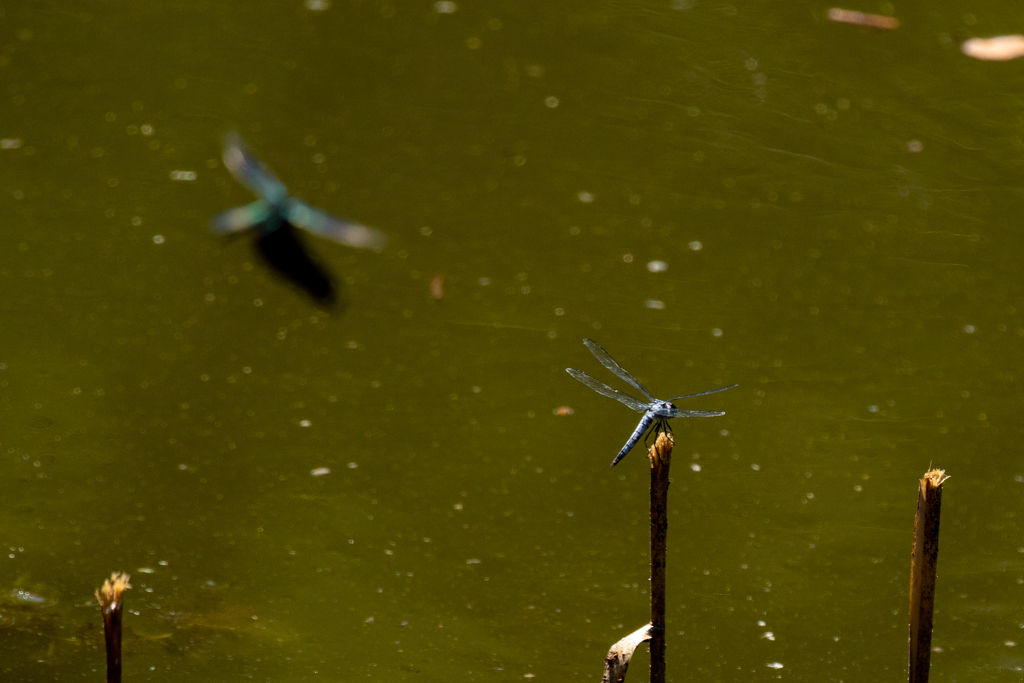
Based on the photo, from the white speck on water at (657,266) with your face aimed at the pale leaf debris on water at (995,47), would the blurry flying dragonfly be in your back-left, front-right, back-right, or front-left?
back-left

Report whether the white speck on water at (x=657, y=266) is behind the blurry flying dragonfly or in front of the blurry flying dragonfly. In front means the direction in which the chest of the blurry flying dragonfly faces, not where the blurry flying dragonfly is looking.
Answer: behind

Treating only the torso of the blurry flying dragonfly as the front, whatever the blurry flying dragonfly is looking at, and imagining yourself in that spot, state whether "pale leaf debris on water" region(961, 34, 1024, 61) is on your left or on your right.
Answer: on your right

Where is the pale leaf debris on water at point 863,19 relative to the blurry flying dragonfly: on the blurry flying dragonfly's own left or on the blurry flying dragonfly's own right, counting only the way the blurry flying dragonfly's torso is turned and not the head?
on the blurry flying dragonfly's own right

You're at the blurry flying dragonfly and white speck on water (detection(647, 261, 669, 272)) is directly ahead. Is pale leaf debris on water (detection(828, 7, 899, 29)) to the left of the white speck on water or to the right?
left

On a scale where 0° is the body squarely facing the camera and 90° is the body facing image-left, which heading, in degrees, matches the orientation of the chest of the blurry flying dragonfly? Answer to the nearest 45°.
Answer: approximately 135°
